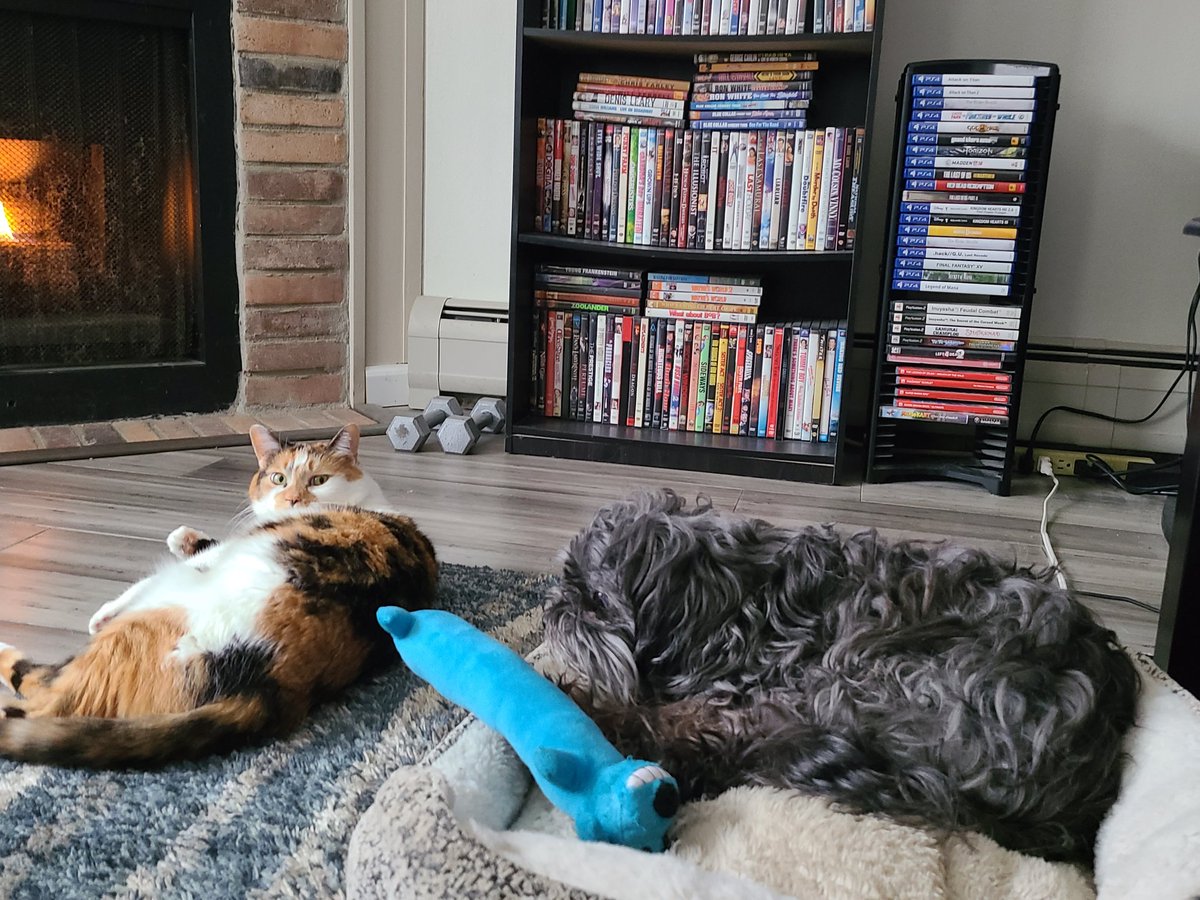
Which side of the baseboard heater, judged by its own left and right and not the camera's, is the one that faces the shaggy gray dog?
front

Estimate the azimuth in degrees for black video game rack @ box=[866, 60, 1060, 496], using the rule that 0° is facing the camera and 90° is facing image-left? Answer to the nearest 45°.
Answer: approximately 0°

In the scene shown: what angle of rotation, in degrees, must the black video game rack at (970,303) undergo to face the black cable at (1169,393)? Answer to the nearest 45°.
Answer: approximately 135° to its left

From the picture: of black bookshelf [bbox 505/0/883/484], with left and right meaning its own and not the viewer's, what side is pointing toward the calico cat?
front

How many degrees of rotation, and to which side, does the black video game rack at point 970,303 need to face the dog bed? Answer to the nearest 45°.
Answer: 0° — it already faces it

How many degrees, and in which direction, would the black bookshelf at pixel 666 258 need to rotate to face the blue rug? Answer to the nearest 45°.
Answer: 0° — it already faces it

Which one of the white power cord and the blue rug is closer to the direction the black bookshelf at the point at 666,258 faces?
the blue rug

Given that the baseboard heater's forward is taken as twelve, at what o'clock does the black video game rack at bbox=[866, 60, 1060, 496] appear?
The black video game rack is roughly at 10 o'clock from the baseboard heater.

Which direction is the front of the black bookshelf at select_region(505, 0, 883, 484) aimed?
toward the camera
